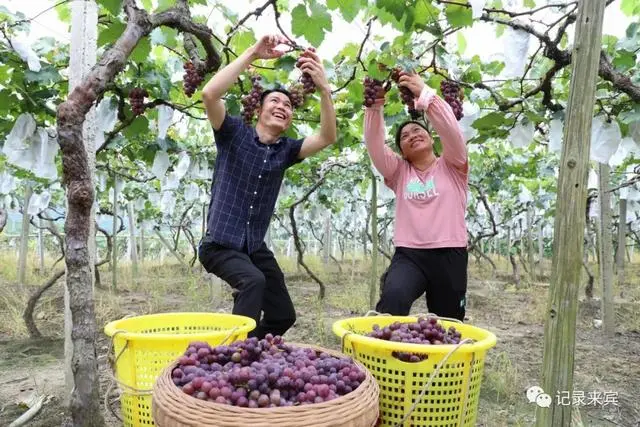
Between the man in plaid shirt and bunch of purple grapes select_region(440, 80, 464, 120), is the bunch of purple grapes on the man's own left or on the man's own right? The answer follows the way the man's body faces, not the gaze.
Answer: on the man's own left

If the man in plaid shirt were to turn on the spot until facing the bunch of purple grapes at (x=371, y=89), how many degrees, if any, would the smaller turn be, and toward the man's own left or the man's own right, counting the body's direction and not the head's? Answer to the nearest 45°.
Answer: approximately 45° to the man's own left

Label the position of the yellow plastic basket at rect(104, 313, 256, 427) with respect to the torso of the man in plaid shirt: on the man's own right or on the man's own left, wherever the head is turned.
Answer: on the man's own right

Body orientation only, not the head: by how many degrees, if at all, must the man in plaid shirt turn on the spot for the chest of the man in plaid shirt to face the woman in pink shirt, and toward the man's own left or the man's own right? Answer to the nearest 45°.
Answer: approximately 45° to the man's own left

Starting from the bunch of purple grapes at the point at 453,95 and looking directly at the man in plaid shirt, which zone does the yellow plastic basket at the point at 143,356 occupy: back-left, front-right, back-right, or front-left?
front-left

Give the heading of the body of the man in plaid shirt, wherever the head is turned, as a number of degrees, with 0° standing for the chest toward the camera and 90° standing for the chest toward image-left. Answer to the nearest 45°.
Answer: approximately 315°

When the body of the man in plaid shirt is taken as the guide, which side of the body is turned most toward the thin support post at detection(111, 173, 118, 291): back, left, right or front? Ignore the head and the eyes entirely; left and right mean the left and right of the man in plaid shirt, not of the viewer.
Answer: back

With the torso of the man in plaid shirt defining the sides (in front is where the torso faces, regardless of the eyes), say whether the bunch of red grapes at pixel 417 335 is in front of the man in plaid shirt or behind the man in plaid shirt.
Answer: in front

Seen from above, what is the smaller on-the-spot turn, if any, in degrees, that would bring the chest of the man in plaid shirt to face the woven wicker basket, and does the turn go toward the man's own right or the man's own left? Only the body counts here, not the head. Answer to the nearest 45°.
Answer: approximately 45° to the man's own right

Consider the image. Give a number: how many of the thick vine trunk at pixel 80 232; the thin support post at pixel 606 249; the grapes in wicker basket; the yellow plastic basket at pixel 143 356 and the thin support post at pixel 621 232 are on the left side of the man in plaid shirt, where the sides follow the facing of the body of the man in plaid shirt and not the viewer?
2

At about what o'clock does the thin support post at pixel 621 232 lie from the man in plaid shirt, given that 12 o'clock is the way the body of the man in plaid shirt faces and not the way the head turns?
The thin support post is roughly at 9 o'clock from the man in plaid shirt.
